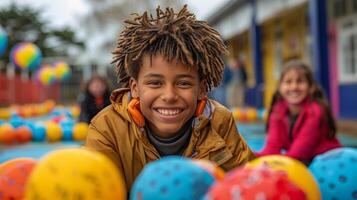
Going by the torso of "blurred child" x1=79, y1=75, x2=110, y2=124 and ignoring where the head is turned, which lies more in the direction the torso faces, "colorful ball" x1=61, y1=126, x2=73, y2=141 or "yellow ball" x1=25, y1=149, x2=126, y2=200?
the yellow ball

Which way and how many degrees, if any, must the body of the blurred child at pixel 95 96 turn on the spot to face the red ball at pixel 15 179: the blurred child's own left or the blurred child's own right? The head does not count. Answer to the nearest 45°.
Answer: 0° — they already face it

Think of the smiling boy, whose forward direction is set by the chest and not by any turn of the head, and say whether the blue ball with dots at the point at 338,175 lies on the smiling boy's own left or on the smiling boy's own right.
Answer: on the smiling boy's own left

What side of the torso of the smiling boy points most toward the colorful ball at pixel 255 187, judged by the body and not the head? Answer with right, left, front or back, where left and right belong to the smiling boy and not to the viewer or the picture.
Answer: front

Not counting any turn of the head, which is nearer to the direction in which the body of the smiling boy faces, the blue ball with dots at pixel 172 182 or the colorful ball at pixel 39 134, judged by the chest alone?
the blue ball with dots

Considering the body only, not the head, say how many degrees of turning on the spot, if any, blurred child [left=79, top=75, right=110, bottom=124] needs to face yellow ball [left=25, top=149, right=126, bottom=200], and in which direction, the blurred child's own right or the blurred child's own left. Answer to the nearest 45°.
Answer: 0° — they already face it

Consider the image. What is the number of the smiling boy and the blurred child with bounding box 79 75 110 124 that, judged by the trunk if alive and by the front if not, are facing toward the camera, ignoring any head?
2

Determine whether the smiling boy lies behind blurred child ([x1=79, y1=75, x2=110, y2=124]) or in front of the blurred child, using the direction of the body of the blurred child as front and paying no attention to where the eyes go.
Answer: in front

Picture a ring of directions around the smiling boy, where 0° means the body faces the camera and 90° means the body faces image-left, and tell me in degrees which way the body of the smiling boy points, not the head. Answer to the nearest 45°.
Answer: approximately 0°
